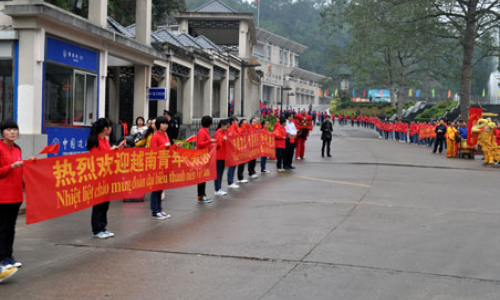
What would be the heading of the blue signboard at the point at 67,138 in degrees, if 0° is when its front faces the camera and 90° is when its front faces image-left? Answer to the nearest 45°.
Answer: approximately 315°

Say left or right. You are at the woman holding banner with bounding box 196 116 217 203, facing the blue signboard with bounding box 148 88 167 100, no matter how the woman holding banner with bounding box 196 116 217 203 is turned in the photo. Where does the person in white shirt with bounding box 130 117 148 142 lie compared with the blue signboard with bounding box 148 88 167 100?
left

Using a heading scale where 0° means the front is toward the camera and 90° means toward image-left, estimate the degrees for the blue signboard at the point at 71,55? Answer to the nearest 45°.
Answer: approximately 315°

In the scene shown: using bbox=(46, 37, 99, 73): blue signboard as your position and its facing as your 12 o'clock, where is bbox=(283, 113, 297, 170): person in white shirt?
The person in white shirt is roughly at 10 o'clock from the blue signboard.

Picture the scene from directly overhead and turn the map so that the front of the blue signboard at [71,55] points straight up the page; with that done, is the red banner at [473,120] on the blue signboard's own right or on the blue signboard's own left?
on the blue signboard's own left

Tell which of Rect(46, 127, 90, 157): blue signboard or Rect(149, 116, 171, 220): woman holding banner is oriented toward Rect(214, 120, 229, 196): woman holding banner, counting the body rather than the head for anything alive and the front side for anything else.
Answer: the blue signboard

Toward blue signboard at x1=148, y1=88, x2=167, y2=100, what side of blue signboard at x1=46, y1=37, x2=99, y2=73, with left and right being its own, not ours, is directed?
left

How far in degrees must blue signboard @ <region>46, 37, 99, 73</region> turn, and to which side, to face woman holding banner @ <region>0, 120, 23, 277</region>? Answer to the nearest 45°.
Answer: approximately 45° to its right

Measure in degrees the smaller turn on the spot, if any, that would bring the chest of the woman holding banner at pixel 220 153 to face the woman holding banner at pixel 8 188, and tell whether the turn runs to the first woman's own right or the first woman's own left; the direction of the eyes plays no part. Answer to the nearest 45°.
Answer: approximately 45° to the first woman's own right

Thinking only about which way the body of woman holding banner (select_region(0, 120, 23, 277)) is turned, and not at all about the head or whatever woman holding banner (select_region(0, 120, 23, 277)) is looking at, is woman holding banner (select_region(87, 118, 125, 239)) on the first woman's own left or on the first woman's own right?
on the first woman's own left
